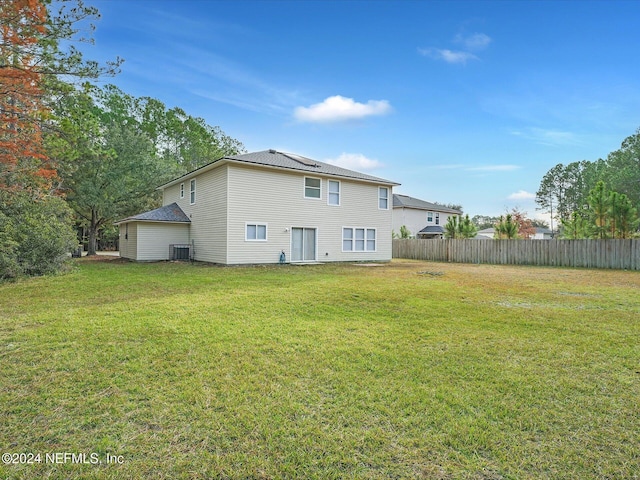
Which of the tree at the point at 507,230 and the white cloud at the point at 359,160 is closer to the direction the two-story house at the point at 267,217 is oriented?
the white cloud

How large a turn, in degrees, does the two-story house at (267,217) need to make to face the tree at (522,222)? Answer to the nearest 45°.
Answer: approximately 90° to its right

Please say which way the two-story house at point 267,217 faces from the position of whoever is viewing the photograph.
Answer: facing away from the viewer and to the left of the viewer

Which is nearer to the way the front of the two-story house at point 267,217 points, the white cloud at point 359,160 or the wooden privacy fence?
the white cloud

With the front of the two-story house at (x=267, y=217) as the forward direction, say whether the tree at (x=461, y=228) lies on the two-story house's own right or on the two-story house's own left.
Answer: on the two-story house's own right
